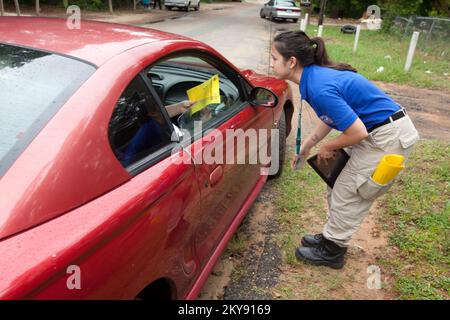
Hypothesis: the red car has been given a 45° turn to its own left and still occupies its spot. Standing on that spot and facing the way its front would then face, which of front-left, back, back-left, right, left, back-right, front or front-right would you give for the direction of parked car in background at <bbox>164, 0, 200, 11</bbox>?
front

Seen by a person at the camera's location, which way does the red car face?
facing away from the viewer and to the right of the viewer

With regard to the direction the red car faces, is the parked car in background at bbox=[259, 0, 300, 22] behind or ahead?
ahead
